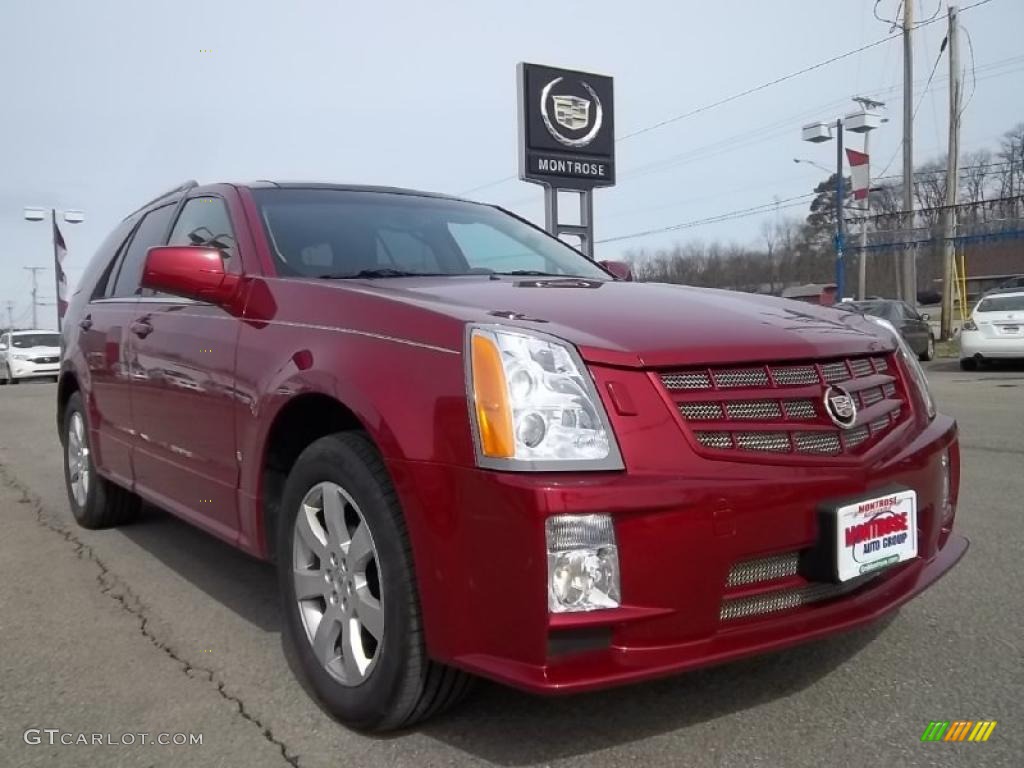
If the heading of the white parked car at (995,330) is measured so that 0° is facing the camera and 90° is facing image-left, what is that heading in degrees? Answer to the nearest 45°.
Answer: approximately 180°

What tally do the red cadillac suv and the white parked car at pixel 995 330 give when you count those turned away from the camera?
1

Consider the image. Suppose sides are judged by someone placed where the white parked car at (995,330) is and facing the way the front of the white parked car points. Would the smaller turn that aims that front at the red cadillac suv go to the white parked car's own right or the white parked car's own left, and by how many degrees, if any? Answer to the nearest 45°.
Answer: approximately 180°

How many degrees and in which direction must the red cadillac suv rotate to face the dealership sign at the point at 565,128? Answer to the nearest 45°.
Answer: approximately 135° to its left

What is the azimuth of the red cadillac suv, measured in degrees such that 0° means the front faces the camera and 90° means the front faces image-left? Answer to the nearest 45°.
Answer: approximately 315°

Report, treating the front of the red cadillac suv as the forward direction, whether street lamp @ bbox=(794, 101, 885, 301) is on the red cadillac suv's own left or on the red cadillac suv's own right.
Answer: on the red cadillac suv's own left

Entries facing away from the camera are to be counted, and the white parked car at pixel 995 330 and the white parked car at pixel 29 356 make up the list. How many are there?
1
